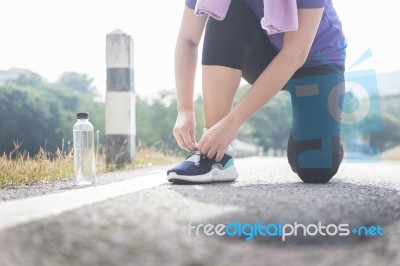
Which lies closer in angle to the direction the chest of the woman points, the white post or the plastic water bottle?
the plastic water bottle

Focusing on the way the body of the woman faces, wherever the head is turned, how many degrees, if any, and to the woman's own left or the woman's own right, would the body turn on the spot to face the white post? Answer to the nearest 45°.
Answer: approximately 90° to the woman's own right

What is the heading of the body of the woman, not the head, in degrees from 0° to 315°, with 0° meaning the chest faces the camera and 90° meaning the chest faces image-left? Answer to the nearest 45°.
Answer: approximately 45°

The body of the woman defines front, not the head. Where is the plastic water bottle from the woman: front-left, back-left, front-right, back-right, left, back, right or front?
front-right
